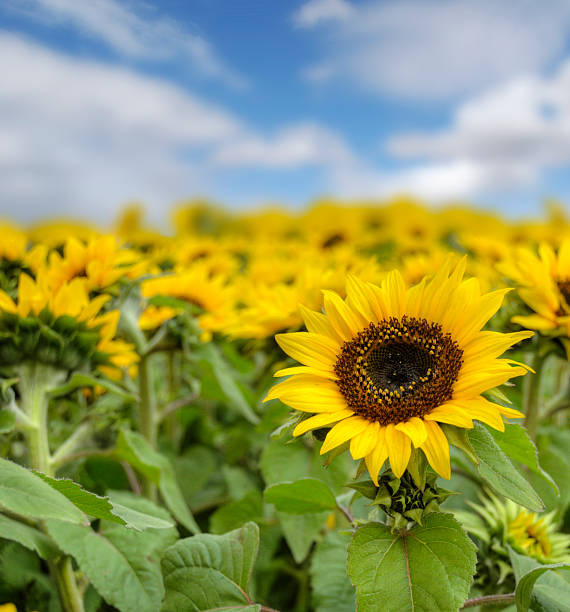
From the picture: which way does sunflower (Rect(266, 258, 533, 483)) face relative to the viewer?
toward the camera

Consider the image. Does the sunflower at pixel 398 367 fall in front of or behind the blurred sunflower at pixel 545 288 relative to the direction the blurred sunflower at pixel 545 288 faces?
in front

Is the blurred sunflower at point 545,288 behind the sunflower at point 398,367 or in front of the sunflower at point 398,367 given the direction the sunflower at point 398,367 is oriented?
behind

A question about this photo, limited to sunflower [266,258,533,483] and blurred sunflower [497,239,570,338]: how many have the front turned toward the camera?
2

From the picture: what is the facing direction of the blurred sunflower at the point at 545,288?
toward the camera
